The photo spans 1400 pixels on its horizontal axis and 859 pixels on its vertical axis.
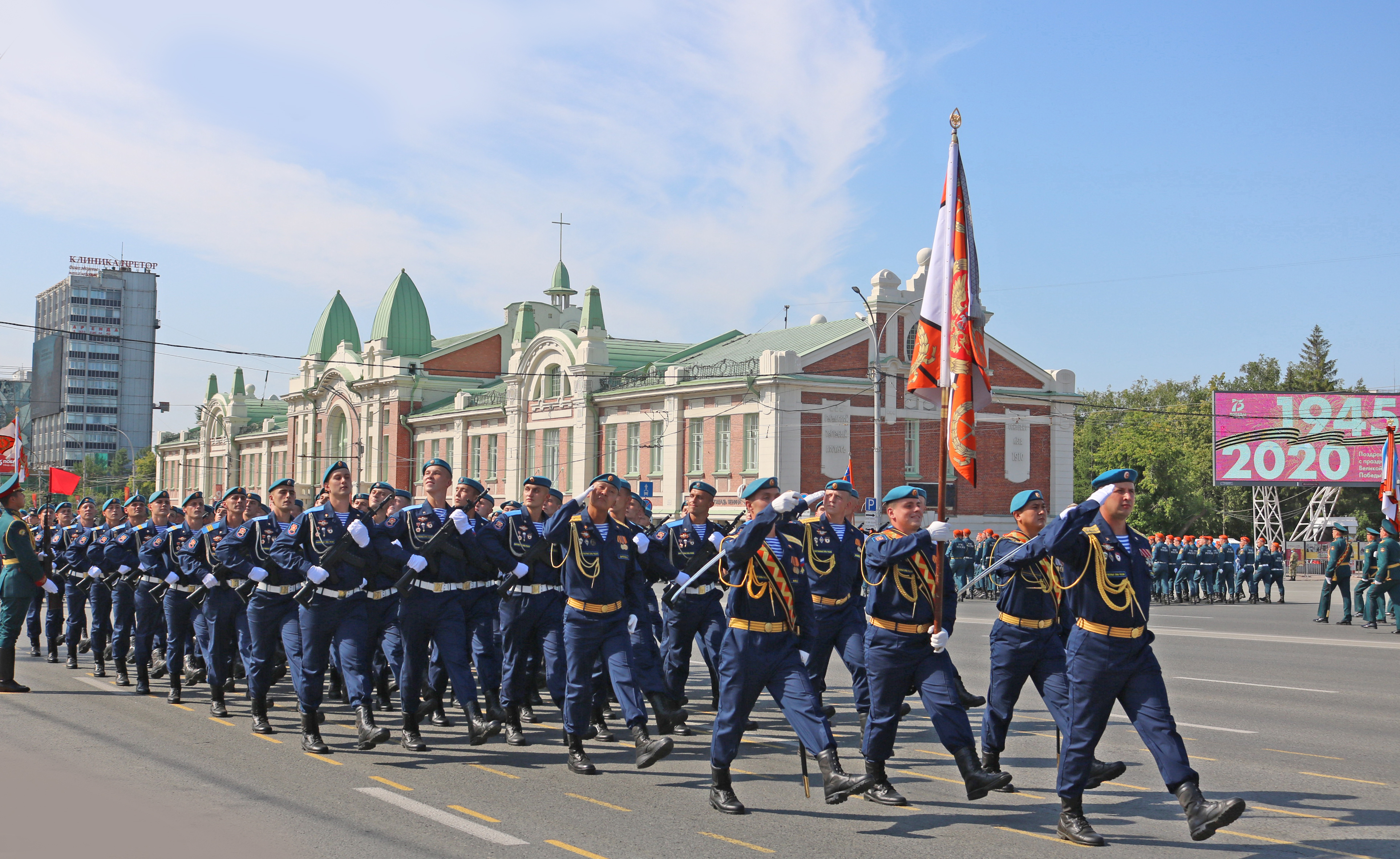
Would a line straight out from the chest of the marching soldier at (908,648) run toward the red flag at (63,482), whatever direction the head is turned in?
no

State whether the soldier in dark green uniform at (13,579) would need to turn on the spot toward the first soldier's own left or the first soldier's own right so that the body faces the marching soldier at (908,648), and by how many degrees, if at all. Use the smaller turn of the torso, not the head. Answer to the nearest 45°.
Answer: approximately 45° to the first soldier's own right

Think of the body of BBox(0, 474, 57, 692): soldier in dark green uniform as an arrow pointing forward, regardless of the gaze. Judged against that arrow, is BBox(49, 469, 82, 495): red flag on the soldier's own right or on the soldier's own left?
on the soldier's own left

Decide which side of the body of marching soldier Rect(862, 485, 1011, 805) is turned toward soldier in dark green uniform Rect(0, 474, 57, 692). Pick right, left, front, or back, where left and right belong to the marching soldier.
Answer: back

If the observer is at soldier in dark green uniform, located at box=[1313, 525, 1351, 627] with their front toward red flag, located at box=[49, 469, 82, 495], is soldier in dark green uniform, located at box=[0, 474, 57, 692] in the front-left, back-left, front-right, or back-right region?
front-left

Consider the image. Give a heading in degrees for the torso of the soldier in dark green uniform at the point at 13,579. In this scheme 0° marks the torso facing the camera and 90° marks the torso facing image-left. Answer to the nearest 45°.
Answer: approximately 270°

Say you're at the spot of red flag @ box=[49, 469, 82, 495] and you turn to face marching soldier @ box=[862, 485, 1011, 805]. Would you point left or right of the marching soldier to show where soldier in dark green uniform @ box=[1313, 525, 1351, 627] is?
left

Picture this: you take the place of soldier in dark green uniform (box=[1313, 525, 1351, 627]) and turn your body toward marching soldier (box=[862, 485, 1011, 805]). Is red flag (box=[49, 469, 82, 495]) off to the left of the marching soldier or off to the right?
right

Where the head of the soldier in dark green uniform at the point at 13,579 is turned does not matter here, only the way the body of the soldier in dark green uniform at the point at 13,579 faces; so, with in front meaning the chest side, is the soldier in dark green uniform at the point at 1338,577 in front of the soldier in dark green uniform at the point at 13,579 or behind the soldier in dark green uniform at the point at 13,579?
in front

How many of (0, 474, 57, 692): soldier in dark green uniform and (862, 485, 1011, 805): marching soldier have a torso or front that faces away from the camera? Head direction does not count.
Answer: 0

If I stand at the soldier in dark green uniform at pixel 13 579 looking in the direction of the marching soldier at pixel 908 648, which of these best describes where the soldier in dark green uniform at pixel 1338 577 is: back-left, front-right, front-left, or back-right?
front-left

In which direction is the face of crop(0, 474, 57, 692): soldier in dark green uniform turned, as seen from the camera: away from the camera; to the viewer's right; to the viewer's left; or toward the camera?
to the viewer's right

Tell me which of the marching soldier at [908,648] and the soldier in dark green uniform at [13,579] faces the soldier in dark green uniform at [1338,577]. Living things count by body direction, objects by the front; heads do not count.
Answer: the soldier in dark green uniform at [13,579]
